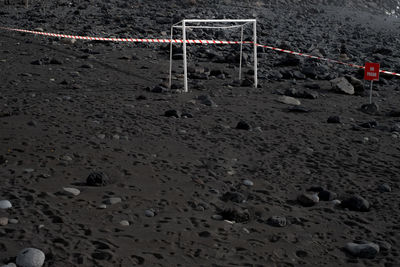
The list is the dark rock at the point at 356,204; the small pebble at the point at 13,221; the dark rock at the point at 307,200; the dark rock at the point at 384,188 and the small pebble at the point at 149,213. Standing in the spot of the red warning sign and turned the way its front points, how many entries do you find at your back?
0

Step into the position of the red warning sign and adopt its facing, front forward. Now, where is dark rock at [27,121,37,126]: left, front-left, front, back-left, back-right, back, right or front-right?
front-right

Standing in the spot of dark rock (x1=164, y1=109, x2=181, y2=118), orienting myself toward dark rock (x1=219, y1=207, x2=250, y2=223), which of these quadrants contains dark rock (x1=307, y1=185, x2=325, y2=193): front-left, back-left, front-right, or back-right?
front-left

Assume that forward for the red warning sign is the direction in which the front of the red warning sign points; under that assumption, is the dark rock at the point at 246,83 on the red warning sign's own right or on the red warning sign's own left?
on the red warning sign's own right

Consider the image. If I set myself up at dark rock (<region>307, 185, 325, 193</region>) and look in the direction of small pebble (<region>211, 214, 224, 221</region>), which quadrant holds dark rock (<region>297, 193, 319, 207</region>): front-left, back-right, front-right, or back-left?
front-left

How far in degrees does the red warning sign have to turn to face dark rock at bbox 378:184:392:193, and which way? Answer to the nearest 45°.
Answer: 0° — it already faces it

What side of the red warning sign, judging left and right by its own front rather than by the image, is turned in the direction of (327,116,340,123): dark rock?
front

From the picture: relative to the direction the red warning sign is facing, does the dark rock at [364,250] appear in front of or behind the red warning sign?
in front

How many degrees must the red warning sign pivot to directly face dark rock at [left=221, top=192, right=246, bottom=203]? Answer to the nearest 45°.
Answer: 0° — it already faces it

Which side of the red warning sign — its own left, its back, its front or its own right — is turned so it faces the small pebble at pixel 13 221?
front

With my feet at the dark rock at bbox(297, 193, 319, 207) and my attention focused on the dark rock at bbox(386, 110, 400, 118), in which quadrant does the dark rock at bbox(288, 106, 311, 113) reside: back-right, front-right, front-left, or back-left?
front-left

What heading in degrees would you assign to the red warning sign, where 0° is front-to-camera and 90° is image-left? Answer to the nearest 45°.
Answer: approximately 0°

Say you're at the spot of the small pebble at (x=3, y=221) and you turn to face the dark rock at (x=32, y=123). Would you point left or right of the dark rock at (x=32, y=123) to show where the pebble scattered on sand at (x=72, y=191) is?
right

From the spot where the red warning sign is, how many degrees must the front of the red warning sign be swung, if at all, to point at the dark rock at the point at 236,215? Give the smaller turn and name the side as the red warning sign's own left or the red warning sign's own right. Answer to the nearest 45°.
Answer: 0° — it already faces it

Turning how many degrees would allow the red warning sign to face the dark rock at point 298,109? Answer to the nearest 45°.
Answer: approximately 45° to its right

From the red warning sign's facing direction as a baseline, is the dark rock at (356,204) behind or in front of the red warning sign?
in front

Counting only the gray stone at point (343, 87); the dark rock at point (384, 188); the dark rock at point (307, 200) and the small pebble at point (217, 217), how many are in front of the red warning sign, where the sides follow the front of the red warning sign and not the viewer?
3

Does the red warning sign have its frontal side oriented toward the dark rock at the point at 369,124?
yes

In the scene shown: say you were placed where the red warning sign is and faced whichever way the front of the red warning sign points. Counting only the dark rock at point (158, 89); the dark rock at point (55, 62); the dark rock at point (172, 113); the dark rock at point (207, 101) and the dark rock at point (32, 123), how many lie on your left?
0

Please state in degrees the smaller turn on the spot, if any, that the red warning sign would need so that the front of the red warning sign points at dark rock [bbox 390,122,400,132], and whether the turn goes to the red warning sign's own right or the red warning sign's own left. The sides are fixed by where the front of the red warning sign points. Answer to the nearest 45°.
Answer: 0° — it already faces it

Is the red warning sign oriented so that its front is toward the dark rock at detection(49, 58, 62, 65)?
no

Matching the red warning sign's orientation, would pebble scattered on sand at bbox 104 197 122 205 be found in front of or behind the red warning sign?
in front
